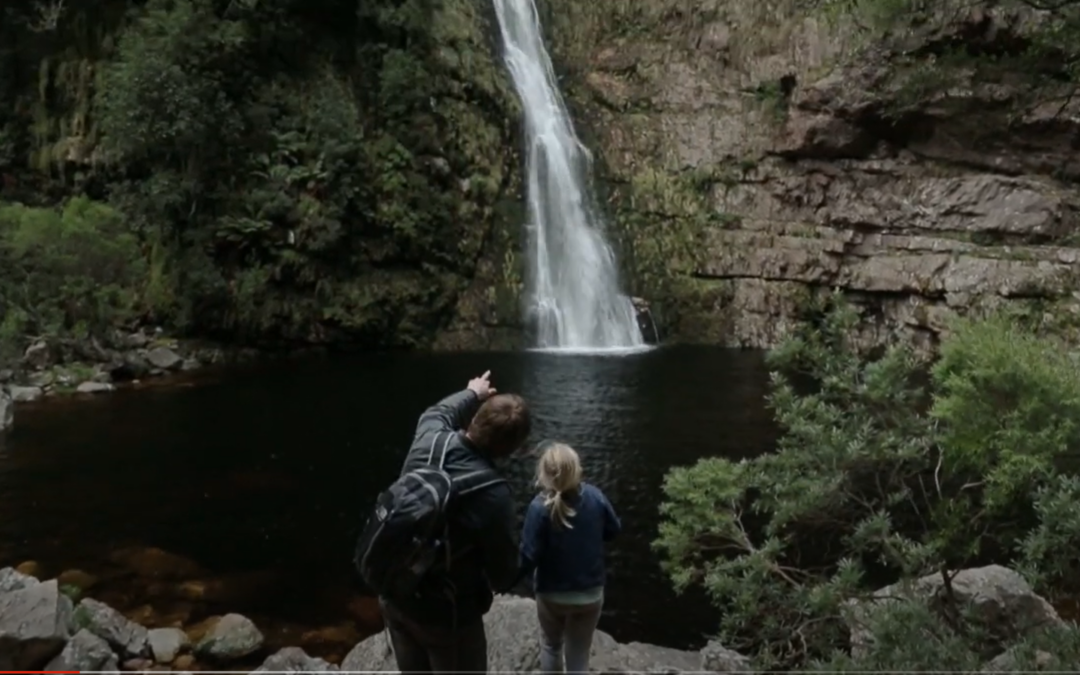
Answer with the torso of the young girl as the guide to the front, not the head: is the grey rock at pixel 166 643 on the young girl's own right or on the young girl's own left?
on the young girl's own left

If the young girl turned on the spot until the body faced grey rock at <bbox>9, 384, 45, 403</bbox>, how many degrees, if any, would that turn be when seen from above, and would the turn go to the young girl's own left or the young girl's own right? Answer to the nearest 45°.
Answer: approximately 45° to the young girl's own left

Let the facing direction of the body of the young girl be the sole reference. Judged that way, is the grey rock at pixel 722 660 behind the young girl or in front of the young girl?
in front

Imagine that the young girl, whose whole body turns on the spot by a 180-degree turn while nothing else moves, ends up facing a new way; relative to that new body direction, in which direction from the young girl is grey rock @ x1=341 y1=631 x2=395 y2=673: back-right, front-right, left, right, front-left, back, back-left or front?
back-right

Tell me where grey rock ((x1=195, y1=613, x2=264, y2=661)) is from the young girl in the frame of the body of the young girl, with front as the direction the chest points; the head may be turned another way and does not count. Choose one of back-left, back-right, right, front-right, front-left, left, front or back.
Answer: front-left

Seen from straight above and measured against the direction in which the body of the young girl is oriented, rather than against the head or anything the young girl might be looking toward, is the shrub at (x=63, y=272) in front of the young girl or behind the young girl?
in front

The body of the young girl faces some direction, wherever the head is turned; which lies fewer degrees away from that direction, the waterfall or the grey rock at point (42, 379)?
the waterfall

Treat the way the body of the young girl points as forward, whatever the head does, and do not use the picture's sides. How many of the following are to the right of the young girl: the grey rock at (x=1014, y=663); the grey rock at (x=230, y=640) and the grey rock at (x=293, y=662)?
1

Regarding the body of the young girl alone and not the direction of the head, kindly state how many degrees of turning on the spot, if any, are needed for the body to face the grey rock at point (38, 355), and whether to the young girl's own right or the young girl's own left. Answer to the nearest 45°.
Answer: approximately 45° to the young girl's own left

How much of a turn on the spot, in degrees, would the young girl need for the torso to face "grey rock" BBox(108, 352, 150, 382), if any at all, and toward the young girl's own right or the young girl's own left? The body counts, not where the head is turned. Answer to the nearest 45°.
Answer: approximately 45° to the young girl's own left

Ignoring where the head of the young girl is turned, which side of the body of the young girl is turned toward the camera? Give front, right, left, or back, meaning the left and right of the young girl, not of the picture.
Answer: back

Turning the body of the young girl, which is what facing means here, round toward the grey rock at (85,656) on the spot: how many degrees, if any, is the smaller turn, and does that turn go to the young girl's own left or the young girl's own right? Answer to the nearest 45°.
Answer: approximately 45° to the young girl's own left

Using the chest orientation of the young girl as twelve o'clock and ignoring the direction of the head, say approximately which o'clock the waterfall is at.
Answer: The waterfall is roughly at 12 o'clock from the young girl.

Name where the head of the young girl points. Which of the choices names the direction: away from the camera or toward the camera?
away from the camera

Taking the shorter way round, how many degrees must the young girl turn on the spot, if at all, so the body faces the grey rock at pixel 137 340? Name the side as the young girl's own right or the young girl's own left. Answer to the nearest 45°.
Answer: approximately 45° to the young girl's own left
